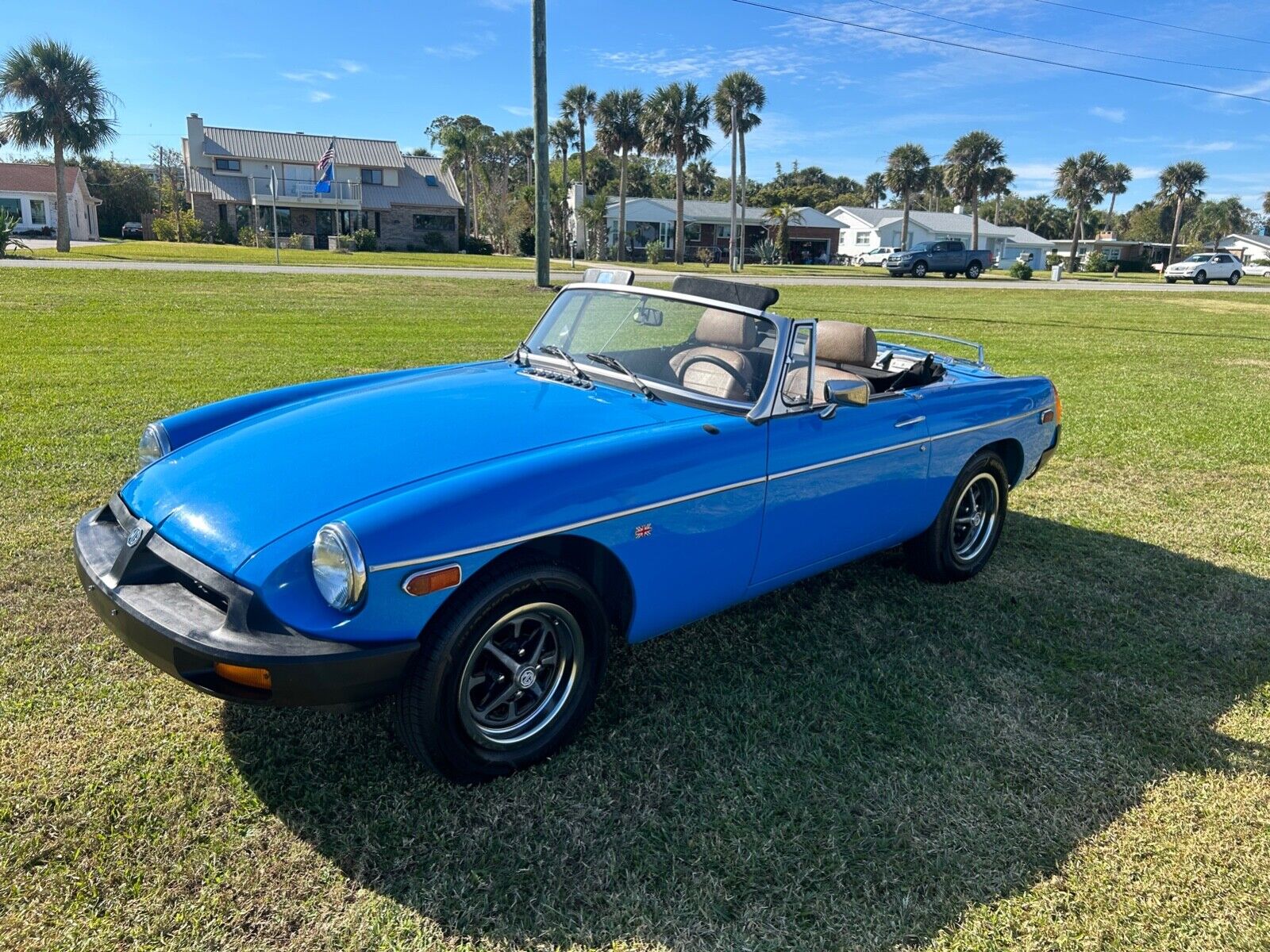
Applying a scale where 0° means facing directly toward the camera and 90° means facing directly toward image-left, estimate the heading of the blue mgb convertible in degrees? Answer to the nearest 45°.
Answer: approximately 45°

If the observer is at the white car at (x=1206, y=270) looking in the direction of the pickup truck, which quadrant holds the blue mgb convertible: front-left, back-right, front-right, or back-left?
front-left

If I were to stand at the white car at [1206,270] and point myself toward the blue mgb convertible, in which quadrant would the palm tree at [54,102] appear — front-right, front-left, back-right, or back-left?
front-right

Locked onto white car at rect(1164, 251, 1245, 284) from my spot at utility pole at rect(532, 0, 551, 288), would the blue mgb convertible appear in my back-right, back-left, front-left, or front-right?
back-right

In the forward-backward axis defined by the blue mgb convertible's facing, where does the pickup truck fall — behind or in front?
behind

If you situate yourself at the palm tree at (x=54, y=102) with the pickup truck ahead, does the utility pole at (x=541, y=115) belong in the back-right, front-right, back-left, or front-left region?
front-right

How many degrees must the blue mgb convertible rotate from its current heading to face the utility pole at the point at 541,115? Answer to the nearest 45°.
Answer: approximately 135° to its right

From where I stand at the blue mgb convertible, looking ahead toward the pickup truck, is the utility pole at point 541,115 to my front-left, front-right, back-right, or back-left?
front-left

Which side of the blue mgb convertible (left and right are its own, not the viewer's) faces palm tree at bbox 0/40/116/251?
right

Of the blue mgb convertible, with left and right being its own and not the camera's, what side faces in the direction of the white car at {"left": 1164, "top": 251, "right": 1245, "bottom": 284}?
back

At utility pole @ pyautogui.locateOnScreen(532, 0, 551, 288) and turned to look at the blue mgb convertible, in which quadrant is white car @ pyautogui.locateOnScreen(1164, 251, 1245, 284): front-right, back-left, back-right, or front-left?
back-left
